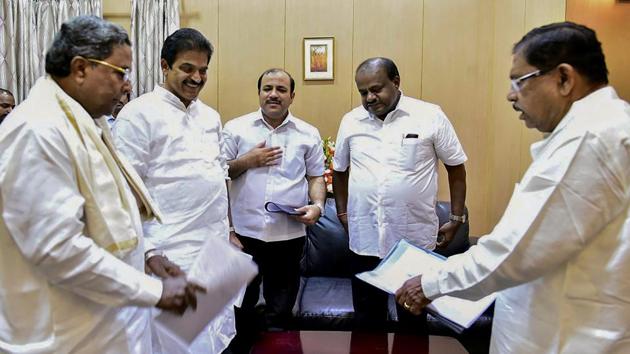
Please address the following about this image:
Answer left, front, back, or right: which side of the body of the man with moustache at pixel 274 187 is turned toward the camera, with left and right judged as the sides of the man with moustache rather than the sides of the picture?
front

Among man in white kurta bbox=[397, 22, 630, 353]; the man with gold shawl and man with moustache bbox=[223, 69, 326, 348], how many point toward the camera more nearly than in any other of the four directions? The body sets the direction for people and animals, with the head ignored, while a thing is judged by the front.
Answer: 1

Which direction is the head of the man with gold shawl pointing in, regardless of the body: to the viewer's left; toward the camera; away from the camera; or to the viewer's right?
to the viewer's right

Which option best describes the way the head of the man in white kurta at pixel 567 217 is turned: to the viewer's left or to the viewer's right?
to the viewer's left

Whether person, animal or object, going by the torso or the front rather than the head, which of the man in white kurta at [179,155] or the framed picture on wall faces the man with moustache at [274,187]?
the framed picture on wall

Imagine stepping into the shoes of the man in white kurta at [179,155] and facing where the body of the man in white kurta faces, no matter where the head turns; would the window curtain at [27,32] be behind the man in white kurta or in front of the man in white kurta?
behind

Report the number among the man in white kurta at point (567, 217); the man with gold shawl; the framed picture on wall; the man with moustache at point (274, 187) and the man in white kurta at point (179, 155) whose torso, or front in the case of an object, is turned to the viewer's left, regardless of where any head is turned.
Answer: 1

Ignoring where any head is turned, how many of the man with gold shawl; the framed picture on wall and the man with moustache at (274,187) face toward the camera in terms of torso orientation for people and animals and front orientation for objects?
2

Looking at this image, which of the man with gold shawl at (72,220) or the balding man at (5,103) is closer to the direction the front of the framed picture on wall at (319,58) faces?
the man with gold shawl

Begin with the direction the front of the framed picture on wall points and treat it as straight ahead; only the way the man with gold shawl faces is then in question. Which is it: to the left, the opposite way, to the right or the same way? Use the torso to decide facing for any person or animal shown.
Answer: to the left

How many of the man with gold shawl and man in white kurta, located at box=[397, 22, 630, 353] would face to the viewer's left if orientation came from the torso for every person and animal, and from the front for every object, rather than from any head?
1

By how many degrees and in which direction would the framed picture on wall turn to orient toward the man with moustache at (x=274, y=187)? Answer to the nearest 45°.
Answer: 0° — it already faces them
